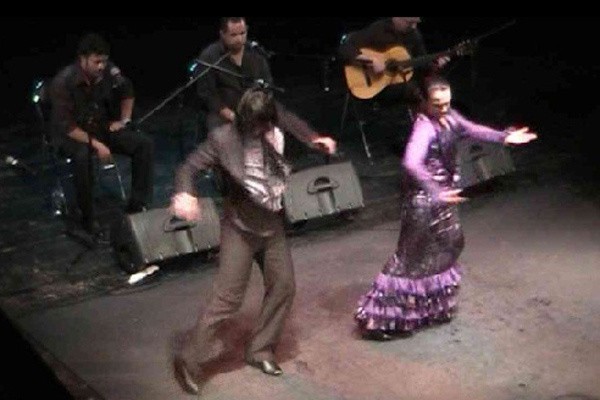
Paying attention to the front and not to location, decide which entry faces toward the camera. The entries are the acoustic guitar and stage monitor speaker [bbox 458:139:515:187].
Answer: the acoustic guitar

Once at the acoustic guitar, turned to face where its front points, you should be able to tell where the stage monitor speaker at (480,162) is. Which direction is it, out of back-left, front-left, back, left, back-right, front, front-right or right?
front-left

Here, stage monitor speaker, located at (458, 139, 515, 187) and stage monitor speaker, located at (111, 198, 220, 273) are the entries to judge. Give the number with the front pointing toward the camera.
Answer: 0

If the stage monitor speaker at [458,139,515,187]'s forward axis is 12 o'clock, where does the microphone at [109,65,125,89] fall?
The microphone is roughly at 10 o'clock from the stage monitor speaker.

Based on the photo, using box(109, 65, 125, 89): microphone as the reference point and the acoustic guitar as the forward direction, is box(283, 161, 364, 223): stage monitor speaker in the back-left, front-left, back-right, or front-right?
front-right

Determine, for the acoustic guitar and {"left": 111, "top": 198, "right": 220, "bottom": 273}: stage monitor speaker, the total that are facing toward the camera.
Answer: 1

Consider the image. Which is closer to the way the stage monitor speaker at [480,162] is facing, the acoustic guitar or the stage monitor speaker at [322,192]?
the acoustic guitar

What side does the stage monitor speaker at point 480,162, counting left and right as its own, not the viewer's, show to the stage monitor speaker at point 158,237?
left

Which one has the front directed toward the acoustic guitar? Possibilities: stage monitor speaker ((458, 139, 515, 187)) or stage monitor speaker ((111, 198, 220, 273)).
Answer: stage monitor speaker ((458, 139, 515, 187))

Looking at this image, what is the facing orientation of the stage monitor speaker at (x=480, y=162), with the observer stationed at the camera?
facing away from the viewer and to the left of the viewer

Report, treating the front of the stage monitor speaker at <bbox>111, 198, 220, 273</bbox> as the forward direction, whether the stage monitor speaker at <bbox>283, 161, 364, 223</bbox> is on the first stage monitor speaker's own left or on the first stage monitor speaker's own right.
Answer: on the first stage monitor speaker's own right

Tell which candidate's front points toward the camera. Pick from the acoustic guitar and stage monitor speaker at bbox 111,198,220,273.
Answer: the acoustic guitar

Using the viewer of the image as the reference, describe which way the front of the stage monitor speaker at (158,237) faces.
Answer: facing away from the viewer and to the left of the viewer

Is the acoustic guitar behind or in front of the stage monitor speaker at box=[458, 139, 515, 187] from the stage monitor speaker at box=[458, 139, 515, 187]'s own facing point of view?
in front

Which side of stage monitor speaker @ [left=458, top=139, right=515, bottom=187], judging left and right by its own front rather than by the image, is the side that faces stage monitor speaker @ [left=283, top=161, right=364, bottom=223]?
left

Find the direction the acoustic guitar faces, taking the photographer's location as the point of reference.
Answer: facing the viewer

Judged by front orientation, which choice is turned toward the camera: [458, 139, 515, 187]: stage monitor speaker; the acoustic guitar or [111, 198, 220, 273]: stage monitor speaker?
the acoustic guitar

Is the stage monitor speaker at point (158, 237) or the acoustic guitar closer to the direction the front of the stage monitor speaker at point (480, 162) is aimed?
the acoustic guitar

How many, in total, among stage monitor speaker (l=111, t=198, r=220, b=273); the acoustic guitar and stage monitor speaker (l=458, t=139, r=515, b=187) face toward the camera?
1
